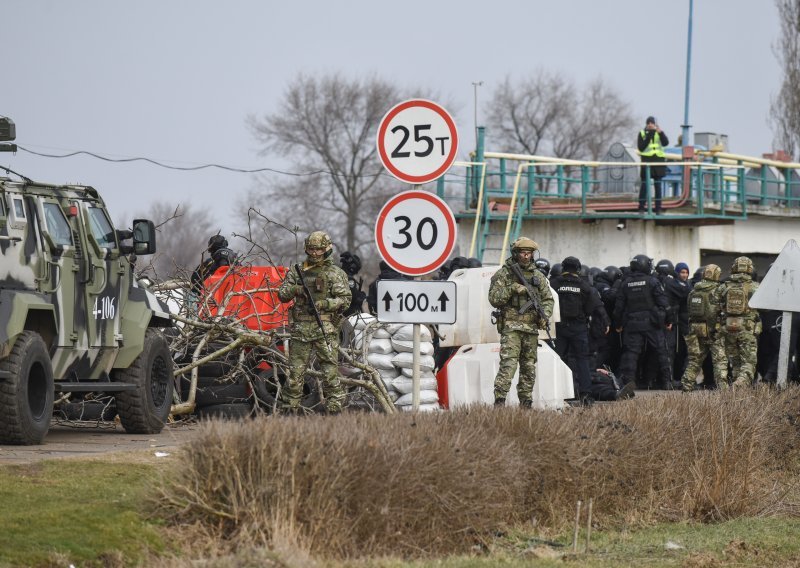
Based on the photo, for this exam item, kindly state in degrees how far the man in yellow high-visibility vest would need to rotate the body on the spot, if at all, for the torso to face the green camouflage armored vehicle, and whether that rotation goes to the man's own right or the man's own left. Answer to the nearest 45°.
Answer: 0° — they already face it

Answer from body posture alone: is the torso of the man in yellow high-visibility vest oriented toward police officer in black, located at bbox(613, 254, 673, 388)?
yes

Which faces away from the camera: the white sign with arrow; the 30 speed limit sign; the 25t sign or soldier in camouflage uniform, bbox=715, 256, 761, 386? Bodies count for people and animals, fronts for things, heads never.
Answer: the soldier in camouflage uniform

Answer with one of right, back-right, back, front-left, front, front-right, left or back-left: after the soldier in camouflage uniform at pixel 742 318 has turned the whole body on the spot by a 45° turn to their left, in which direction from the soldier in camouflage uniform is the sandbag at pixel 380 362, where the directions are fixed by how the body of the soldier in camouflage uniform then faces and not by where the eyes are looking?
left

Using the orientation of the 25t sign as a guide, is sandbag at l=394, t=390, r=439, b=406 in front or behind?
behind

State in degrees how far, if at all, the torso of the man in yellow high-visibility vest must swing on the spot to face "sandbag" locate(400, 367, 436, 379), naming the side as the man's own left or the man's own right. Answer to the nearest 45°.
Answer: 0° — they already face it

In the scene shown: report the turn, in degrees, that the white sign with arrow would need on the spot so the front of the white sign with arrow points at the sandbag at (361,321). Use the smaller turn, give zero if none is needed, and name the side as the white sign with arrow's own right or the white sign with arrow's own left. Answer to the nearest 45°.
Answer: approximately 180°

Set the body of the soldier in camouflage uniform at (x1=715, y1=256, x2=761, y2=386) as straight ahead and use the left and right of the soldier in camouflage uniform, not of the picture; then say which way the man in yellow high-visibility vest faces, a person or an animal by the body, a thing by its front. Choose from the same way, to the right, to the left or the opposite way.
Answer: the opposite way

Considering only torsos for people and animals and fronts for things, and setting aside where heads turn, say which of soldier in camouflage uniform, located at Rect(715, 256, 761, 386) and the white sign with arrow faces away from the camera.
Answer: the soldier in camouflage uniform
